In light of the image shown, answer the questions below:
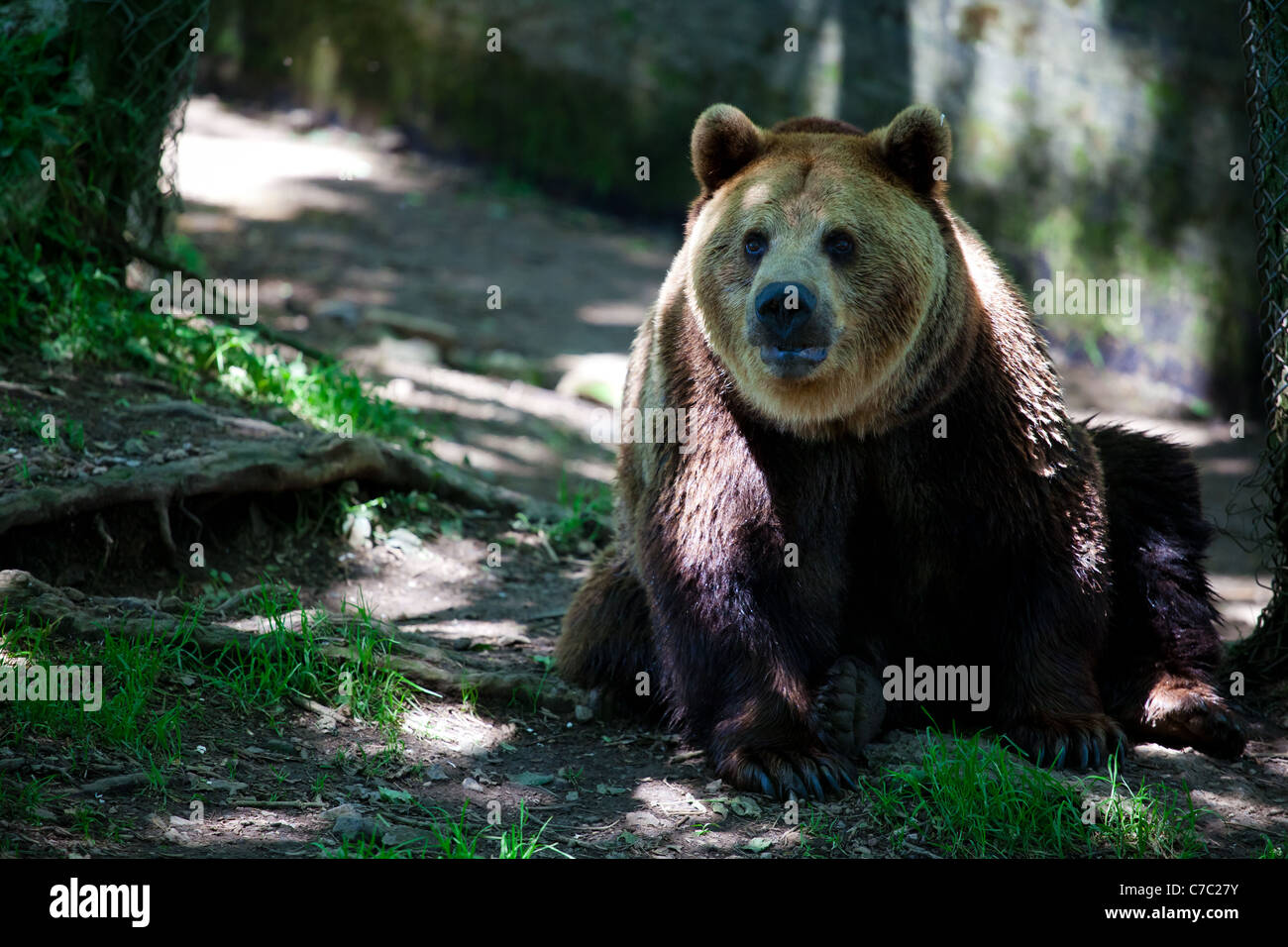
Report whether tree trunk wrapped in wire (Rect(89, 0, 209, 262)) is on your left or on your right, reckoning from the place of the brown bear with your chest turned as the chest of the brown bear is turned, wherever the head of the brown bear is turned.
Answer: on your right

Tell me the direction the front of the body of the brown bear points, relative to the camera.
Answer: toward the camera

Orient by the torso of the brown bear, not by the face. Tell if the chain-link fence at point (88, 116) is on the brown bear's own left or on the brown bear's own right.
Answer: on the brown bear's own right

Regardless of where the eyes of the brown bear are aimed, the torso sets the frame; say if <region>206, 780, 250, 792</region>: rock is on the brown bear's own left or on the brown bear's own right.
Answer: on the brown bear's own right

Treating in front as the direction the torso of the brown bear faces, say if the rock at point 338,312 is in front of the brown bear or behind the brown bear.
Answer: behind

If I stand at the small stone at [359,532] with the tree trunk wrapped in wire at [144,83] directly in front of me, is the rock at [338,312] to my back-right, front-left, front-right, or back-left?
front-right

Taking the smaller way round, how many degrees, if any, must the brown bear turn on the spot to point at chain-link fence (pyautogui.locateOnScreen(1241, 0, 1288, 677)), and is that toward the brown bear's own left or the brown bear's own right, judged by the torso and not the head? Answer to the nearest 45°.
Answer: approximately 135° to the brown bear's own left

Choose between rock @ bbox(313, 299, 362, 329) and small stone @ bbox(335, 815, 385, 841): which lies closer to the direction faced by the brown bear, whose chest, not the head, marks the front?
the small stone

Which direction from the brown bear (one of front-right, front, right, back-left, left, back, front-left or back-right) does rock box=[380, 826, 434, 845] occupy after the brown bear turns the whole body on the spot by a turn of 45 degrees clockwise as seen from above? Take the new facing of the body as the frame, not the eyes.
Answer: front
